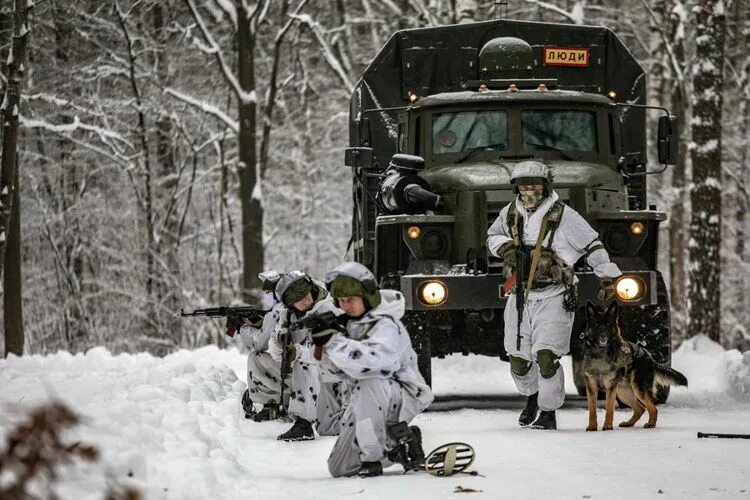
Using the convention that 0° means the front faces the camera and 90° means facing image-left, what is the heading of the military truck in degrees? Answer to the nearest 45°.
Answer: approximately 0°

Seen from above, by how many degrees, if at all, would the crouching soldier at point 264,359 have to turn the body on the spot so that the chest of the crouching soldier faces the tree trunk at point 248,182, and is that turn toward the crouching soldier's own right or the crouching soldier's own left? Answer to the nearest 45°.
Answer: approximately 90° to the crouching soldier's own right

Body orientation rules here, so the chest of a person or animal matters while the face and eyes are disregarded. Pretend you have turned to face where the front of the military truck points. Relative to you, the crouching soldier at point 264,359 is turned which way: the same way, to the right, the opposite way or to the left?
to the right

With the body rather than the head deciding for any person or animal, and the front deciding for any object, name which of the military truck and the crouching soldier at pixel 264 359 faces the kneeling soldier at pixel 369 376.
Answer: the military truck

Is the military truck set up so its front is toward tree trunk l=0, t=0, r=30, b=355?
no

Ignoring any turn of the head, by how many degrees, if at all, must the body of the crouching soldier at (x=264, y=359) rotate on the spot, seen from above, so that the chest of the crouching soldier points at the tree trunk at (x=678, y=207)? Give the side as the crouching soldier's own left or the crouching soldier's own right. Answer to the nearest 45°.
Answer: approximately 135° to the crouching soldier's own right

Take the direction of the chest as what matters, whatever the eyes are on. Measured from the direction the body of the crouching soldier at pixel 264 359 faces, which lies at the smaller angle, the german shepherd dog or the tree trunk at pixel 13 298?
the tree trunk

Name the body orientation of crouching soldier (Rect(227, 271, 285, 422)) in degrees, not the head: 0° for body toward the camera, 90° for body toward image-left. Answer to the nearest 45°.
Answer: approximately 90°

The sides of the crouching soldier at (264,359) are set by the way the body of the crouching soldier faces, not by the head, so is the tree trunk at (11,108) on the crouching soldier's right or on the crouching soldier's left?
on the crouching soldier's right

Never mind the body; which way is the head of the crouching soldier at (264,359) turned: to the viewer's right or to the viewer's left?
to the viewer's left

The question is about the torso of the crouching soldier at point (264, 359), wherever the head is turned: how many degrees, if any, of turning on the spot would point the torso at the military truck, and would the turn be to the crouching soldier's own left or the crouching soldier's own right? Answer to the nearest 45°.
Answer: approximately 135° to the crouching soldier's own right

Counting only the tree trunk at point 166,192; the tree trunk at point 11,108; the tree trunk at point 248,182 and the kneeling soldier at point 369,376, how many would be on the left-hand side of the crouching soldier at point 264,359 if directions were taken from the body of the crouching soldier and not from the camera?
1

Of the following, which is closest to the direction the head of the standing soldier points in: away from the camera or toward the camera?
toward the camera

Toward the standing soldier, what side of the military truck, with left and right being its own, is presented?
front

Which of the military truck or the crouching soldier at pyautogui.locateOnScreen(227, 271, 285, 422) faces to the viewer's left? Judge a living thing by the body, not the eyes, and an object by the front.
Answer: the crouching soldier

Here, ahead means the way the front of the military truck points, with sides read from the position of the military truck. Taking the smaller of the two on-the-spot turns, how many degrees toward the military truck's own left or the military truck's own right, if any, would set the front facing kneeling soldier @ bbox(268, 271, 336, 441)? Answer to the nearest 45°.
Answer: approximately 45° to the military truck's own right

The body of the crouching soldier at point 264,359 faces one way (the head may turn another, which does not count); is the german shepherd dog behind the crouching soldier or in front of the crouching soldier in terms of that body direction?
behind

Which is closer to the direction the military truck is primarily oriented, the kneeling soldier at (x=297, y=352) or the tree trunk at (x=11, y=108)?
the kneeling soldier

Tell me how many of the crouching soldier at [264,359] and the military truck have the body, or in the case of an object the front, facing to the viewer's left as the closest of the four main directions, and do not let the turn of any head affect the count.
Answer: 1

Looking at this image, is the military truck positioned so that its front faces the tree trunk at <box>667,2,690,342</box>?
no
